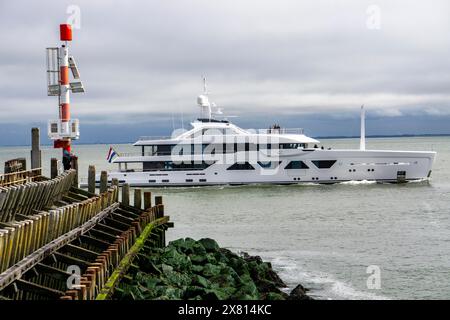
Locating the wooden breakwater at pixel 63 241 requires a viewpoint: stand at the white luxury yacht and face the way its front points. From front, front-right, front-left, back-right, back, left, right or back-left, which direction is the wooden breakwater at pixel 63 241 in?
right

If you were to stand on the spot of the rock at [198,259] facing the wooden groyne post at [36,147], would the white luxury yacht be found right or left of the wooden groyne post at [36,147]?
right

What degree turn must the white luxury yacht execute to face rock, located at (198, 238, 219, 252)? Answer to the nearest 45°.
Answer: approximately 90° to its right

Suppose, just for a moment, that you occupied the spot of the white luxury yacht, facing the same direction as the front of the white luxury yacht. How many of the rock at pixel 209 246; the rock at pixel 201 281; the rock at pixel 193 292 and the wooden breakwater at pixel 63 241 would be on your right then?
4

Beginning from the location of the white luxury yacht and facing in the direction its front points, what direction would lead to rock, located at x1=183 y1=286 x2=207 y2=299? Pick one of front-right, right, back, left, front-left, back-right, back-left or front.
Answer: right

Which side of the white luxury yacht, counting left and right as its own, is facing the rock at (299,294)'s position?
right

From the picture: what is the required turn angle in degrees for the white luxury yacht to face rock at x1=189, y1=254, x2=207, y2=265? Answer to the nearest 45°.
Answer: approximately 90° to its right

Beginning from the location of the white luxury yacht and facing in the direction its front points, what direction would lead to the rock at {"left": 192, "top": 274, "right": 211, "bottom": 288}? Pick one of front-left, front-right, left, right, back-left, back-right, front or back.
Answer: right

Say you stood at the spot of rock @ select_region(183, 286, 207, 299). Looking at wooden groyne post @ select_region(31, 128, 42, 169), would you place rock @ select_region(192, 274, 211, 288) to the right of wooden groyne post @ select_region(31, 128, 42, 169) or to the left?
right

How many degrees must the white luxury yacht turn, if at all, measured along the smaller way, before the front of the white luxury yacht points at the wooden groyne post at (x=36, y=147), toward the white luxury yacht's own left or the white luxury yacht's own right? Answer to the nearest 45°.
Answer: approximately 90° to the white luxury yacht's own right

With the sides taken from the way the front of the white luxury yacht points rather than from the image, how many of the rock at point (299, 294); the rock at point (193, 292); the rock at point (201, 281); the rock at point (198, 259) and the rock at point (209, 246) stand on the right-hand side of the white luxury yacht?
5
